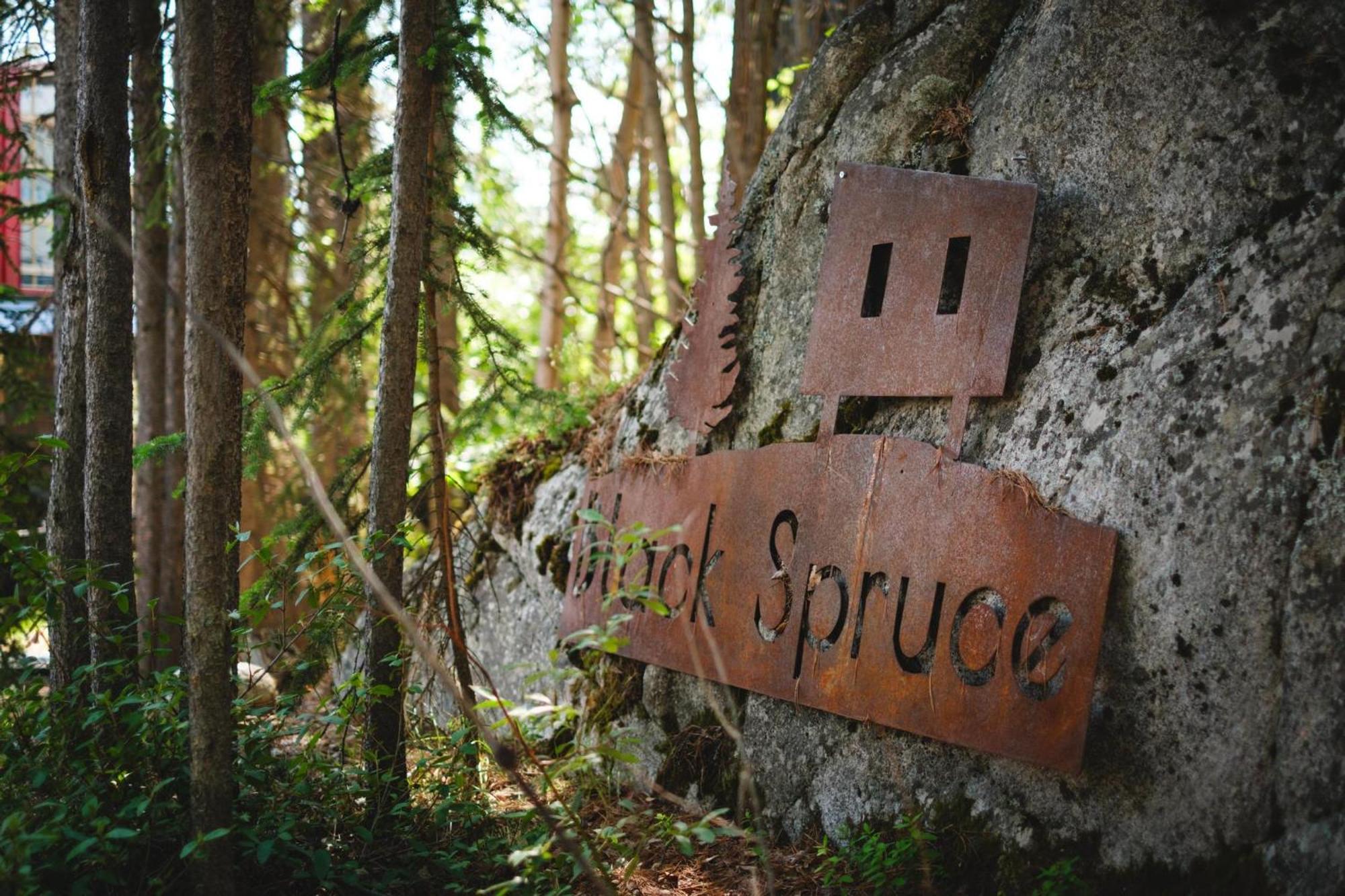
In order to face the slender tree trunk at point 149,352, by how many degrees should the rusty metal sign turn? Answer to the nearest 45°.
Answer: approximately 90° to its right

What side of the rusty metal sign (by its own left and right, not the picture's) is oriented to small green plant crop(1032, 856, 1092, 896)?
left

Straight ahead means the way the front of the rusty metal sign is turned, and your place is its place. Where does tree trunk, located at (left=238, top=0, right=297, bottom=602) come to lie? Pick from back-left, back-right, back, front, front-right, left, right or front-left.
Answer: right

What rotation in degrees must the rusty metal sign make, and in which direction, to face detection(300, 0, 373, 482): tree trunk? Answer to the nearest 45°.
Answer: approximately 90° to its right

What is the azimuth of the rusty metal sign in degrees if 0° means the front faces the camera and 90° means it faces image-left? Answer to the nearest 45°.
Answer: approximately 45°

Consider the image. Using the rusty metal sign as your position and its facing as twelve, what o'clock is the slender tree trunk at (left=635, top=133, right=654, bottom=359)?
The slender tree trunk is roughly at 4 o'clock from the rusty metal sign.

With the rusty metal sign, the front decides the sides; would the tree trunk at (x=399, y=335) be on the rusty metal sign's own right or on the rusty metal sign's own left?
on the rusty metal sign's own right

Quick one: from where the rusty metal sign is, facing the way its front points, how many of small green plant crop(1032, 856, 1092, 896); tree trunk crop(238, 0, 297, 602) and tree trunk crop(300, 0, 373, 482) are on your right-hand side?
2

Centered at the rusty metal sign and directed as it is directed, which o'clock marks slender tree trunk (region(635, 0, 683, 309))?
The slender tree trunk is roughly at 4 o'clock from the rusty metal sign.

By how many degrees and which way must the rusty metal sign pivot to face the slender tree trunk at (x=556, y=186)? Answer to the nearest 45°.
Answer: approximately 90° to its right

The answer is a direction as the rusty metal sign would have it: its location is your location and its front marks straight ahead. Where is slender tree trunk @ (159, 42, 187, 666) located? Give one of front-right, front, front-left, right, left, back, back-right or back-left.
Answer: right

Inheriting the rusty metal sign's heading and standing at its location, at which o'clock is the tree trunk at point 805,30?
The tree trunk is roughly at 4 o'clock from the rusty metal sign.

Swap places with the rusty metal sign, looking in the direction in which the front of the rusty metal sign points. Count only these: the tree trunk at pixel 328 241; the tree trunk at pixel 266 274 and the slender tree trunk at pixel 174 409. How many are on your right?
3

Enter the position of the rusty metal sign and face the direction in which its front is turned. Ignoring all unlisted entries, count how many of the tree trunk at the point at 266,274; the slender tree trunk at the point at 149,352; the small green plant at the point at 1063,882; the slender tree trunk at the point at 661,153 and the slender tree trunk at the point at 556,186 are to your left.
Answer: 1

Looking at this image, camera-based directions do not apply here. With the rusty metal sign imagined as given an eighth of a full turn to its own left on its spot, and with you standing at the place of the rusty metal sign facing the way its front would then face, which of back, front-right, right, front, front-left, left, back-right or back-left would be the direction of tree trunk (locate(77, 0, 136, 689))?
right

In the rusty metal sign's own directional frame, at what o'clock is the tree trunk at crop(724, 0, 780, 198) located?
The tree trunk is roughly at 4 o'clock from the rusty metal sign.

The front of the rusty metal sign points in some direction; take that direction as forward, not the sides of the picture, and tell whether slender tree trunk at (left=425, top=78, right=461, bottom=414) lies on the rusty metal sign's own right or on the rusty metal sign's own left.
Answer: on the rusty metal sign's own right
